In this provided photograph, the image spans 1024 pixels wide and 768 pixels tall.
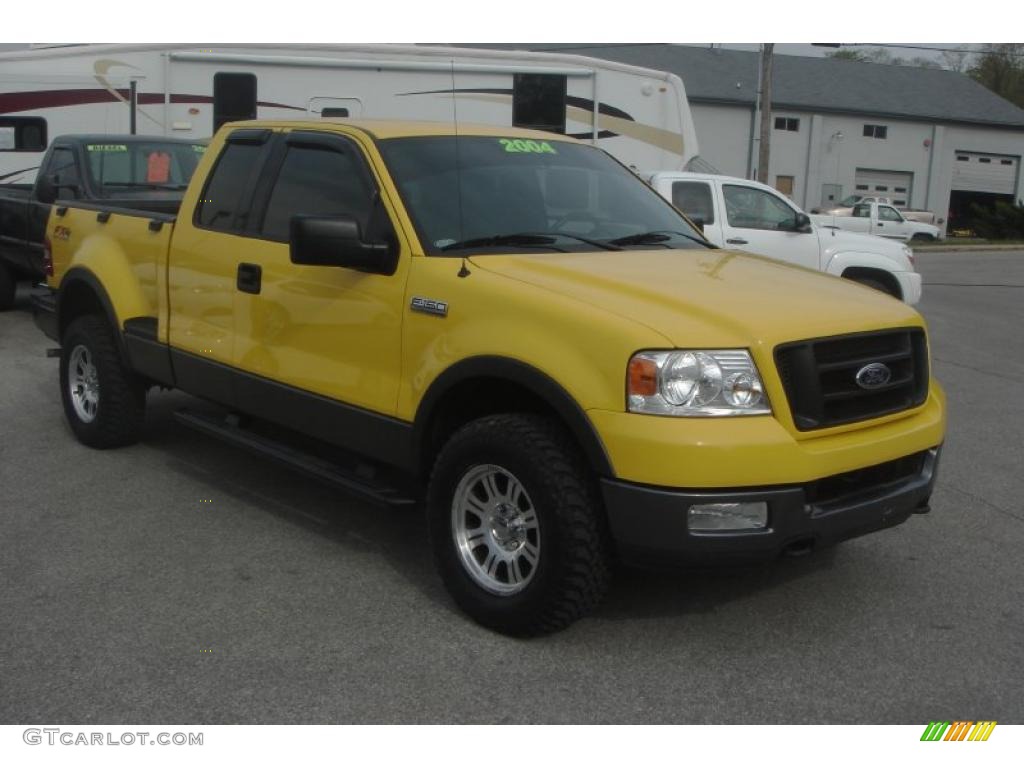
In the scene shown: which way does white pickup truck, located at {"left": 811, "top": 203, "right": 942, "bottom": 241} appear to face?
to the viewer's right

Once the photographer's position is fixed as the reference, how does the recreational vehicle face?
facing to the right of the viewer

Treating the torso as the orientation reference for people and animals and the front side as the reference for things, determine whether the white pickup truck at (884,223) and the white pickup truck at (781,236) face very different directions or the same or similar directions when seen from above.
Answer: same or similar directions

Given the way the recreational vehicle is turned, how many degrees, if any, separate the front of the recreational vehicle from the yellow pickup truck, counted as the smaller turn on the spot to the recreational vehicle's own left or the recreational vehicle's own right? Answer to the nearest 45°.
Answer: approximately 90° to the recreational vehicle's own right

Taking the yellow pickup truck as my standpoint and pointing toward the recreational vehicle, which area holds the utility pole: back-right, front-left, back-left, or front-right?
front-right

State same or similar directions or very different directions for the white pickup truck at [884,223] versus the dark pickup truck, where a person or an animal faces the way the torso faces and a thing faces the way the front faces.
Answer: same or similar directions

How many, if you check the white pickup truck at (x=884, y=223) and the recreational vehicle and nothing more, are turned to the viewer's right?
2

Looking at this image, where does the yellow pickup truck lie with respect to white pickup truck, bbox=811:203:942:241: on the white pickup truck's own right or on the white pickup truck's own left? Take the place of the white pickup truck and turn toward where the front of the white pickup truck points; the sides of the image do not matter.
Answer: on the white pickup truck's own right

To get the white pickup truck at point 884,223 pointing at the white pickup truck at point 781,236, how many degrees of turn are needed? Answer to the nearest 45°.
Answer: approximately 90° to its right

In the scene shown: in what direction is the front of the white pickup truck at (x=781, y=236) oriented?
to the viewer's right

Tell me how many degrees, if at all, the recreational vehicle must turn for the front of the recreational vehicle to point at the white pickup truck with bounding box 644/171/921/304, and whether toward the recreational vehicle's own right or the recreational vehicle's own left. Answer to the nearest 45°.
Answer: approximately 45° to the recreational vehicle's own right

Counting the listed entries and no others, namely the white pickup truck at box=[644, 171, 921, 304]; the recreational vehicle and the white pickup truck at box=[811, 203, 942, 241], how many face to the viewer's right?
3

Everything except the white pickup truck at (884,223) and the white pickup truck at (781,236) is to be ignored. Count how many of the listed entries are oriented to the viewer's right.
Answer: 2

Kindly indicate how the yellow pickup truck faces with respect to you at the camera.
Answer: facing the viewer and to the right of the viewer

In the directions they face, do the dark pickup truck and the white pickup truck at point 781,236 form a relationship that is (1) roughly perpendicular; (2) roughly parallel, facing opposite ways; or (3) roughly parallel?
roughly parallel
